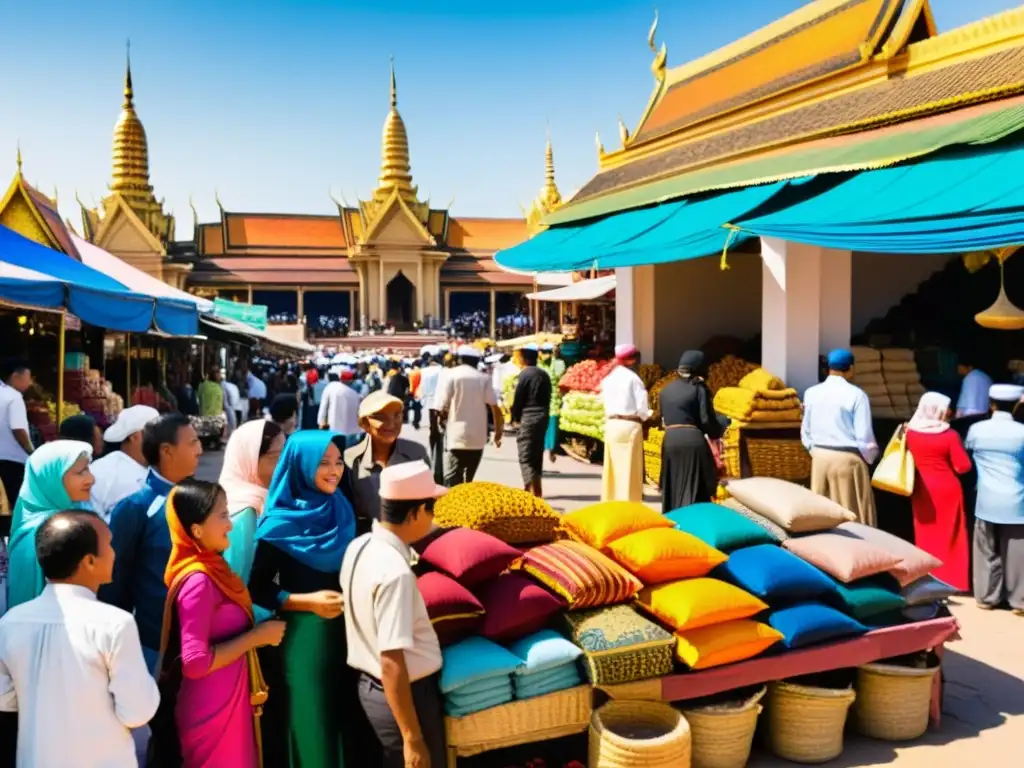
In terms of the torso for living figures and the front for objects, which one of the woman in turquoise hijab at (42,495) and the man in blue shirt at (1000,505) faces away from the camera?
the man in blue shirt

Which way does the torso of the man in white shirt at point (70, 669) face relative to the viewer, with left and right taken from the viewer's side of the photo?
facing away from the viewer and to the right of the viewer

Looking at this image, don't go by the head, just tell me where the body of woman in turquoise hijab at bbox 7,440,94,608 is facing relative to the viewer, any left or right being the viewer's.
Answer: facing to the right of the viewer

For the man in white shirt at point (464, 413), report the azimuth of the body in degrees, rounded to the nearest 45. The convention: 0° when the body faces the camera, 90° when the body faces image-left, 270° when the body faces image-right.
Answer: approximately 180°

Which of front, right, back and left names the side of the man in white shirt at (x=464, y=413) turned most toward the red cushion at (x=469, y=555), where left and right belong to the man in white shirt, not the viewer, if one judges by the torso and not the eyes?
back

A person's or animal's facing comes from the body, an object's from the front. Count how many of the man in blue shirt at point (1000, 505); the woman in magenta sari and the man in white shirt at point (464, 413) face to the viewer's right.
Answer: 1

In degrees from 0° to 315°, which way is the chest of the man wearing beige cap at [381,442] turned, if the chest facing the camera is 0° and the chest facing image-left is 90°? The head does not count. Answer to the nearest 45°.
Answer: approximately 315°

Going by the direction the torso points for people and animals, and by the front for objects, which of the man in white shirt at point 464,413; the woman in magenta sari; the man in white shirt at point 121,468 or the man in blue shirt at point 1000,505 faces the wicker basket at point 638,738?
the woman in magenta sari

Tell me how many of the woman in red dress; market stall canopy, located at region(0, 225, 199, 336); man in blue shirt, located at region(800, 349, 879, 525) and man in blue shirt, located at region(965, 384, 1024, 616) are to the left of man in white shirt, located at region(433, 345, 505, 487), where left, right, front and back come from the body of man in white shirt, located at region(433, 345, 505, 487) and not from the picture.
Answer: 1

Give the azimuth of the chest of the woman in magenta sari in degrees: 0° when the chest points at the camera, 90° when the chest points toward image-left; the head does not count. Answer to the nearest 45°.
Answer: approximately 270°
